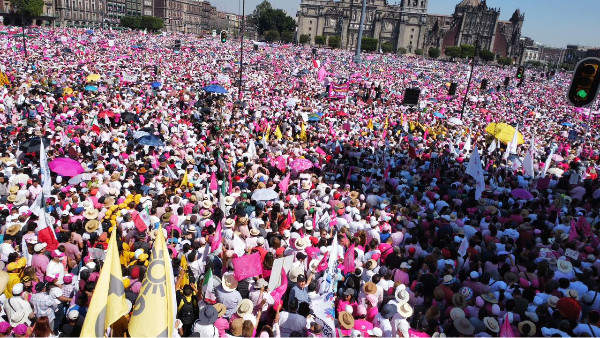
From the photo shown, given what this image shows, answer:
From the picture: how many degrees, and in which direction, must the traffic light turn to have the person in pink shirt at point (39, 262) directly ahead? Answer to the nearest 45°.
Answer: approximately 45° to its right

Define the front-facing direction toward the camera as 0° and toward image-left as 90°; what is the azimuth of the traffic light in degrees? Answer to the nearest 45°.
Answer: approximately 0°
